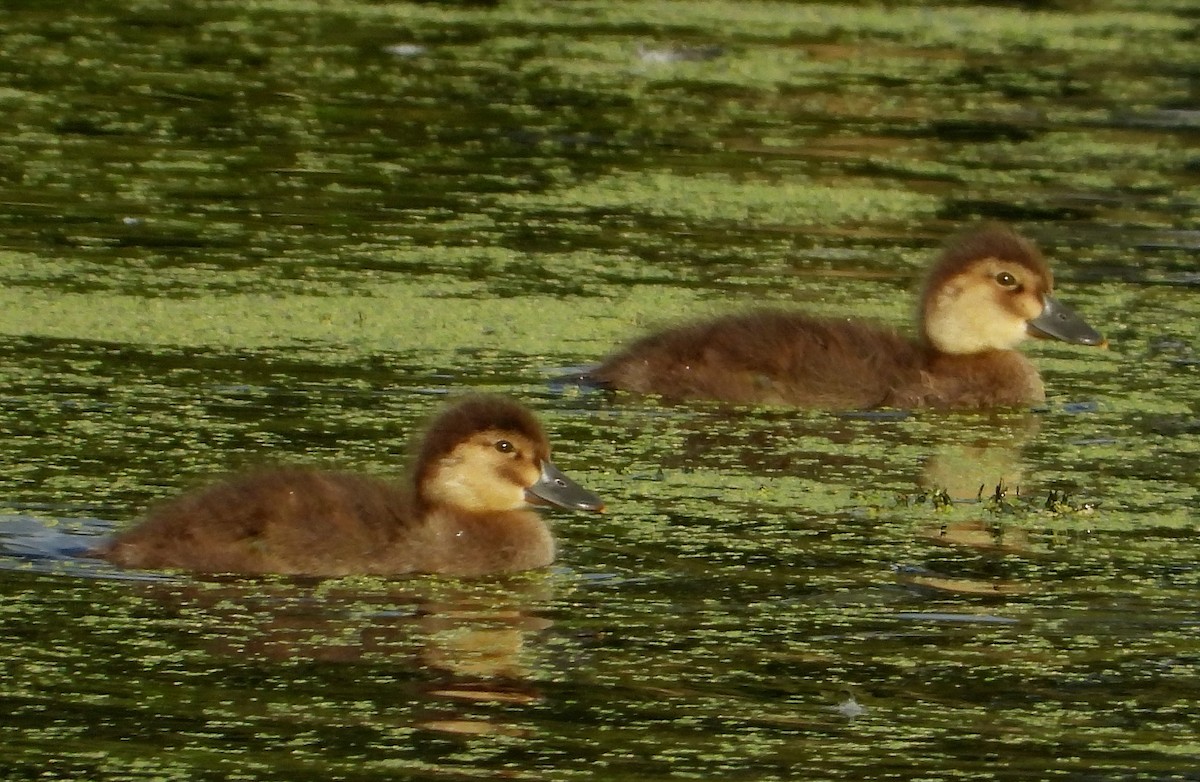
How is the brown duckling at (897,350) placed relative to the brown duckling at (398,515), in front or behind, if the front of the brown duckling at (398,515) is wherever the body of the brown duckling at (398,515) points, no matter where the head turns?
in front

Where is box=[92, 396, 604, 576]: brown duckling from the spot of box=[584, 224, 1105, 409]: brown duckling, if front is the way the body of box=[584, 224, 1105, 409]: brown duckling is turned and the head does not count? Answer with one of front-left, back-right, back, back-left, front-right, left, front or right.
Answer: back-right

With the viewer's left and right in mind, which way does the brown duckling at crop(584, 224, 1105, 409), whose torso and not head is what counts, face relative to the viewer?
facing to the right of the viewer

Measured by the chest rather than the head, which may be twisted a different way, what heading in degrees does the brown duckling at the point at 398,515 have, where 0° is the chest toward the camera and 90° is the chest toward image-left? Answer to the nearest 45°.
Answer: approximately 270°

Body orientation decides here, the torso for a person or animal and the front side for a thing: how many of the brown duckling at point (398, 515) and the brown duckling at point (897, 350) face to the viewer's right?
2
